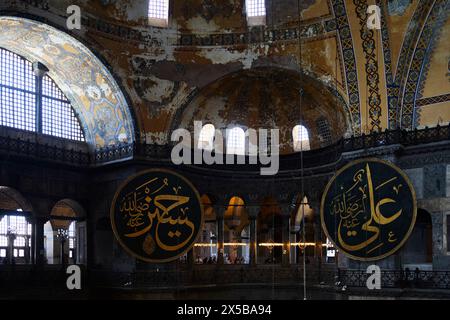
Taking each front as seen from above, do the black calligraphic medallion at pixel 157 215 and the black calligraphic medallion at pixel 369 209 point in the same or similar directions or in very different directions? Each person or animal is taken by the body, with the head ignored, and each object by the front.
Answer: same or similar directions

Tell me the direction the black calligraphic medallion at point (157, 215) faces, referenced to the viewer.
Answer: facing the viewer

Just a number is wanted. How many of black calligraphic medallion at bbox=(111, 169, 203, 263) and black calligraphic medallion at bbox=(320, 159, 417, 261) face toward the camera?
2

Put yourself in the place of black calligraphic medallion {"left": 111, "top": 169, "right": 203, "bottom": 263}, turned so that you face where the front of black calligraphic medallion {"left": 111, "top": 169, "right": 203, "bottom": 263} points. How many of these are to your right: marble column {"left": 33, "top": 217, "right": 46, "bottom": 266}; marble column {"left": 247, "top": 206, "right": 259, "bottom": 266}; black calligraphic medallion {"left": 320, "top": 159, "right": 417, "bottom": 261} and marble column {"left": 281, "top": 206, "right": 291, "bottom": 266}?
1

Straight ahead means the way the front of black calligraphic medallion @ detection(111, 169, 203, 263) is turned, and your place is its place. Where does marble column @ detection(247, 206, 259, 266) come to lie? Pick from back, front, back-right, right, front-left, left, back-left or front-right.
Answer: back-left

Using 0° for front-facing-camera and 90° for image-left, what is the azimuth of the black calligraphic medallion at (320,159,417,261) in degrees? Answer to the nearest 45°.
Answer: approximately 0°

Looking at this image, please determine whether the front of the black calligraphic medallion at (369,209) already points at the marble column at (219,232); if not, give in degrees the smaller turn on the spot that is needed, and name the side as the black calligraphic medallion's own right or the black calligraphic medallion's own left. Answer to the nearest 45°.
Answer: approximately 135° to the black calligraphic medallion's own right

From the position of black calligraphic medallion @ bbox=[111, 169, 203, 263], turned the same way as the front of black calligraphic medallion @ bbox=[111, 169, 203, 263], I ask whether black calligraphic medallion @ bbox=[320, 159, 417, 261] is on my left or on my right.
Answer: on my left
